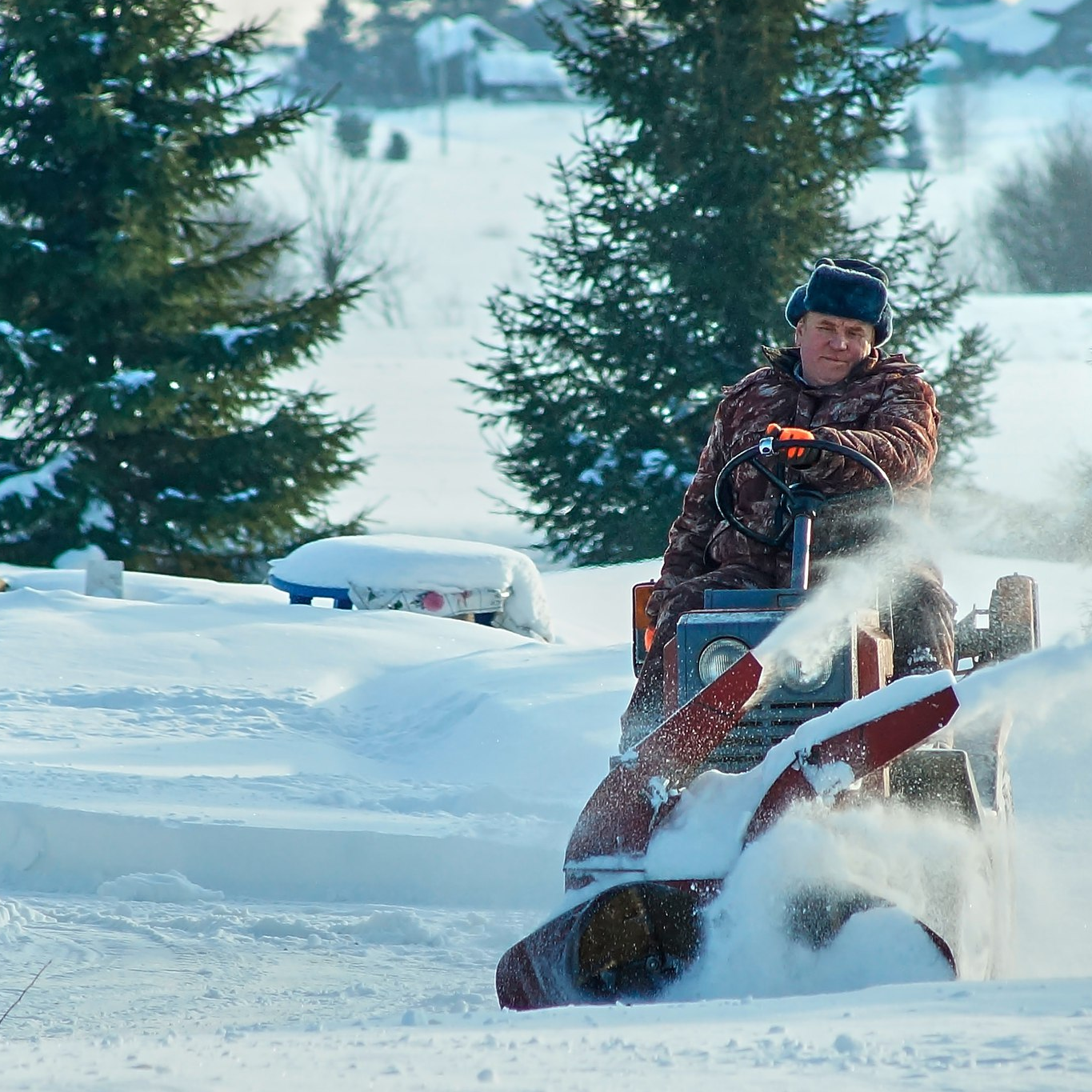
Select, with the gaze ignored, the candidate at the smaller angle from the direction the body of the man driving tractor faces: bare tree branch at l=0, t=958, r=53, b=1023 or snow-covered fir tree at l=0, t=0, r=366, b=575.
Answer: the bare tree branch

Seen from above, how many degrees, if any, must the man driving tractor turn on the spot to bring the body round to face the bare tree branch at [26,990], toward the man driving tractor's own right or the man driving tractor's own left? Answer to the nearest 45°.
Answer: approximately 45° to the man driving tractor's own right

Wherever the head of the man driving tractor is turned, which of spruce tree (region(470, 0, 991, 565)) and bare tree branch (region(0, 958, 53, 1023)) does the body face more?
the bare tree branch

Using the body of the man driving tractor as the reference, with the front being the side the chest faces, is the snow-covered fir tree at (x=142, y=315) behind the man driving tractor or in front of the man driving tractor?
behind

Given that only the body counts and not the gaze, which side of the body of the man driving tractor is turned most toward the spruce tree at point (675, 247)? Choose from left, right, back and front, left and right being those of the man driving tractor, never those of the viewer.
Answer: back

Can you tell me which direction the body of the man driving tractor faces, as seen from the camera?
toward the camera
